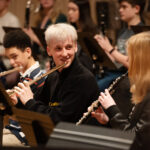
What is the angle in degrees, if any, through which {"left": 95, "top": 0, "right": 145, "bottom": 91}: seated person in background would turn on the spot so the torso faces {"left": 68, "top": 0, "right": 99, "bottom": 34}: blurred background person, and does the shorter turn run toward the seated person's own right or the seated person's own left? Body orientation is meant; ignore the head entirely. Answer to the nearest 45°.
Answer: approximately 45° to the seated person's own right

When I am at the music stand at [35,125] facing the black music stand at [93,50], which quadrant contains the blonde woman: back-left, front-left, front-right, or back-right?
front-right

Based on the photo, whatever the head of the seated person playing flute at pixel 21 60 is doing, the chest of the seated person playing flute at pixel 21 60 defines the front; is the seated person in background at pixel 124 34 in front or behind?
behind

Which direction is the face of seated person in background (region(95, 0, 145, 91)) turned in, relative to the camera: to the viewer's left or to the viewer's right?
to the viewer's left

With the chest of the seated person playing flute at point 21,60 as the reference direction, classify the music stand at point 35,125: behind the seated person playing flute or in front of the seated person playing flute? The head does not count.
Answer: in front

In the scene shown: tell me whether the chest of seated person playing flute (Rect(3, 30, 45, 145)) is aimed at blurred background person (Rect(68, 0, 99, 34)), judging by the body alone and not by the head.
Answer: no

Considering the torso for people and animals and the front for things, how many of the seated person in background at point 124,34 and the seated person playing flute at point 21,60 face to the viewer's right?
0

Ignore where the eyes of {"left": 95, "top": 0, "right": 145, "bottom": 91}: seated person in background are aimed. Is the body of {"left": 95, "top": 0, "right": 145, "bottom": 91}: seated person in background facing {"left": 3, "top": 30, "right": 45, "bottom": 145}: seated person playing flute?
no

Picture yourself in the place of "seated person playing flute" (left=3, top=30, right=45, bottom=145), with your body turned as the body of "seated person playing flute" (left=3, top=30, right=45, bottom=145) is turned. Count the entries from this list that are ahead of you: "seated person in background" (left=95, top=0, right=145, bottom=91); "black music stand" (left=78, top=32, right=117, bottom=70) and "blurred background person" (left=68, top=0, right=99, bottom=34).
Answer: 0

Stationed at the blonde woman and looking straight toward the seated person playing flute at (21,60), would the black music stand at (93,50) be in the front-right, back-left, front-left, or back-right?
front-right
